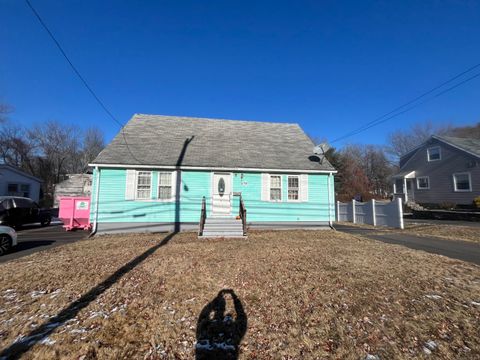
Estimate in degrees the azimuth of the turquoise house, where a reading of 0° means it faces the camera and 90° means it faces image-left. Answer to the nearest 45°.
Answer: approximately 0°

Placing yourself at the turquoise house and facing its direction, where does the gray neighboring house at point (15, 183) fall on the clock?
The gray neighboring house is roughly at 4 o'clock from the turquoise house.

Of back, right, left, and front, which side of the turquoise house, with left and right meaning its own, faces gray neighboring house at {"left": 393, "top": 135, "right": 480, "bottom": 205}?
left

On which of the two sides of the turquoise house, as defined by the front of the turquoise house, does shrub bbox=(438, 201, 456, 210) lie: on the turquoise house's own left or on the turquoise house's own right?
on the turquoise house's own left

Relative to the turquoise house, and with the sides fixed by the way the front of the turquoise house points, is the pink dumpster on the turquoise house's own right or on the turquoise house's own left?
on the turquoise house's own right

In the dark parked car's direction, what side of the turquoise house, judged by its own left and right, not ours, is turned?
right

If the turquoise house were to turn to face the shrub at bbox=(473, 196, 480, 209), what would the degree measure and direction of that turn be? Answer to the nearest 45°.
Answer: approximately 90° to its left
